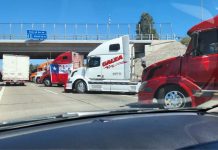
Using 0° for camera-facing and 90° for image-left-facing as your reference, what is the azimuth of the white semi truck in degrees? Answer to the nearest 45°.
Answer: approximately 90°

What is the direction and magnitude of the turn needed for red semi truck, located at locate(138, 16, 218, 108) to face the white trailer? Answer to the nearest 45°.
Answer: approximately 45° to its right

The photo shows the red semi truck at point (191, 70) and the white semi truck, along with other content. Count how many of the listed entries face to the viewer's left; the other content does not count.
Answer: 2

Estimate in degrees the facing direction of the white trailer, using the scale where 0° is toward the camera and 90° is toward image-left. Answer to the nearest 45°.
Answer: approximately 180°

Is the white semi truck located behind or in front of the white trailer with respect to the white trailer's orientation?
behind

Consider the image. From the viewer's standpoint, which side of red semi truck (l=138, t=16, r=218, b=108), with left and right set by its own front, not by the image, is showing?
left

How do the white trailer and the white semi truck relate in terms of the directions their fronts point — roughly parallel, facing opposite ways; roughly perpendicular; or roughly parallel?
roughly perpendicular

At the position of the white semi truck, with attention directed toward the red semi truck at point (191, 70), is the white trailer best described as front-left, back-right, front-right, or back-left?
back-right
